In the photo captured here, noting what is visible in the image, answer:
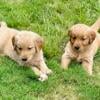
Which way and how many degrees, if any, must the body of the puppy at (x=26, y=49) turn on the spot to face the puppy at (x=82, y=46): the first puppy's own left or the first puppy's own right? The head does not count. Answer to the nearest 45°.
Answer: approximately 45° to the first puppy's own left

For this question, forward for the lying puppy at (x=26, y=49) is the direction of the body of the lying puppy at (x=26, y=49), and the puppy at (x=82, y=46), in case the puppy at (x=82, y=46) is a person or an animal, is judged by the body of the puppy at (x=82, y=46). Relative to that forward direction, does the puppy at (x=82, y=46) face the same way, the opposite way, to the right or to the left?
to the right

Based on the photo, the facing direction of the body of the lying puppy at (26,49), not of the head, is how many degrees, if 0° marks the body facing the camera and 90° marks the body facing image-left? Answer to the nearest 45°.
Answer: approximately 315°

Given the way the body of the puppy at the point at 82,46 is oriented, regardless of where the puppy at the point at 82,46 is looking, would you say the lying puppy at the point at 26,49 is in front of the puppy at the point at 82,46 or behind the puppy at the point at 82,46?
in front

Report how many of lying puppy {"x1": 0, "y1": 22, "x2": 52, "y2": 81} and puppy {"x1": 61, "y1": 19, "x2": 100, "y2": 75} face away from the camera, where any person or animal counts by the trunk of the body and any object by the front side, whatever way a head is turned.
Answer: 0
